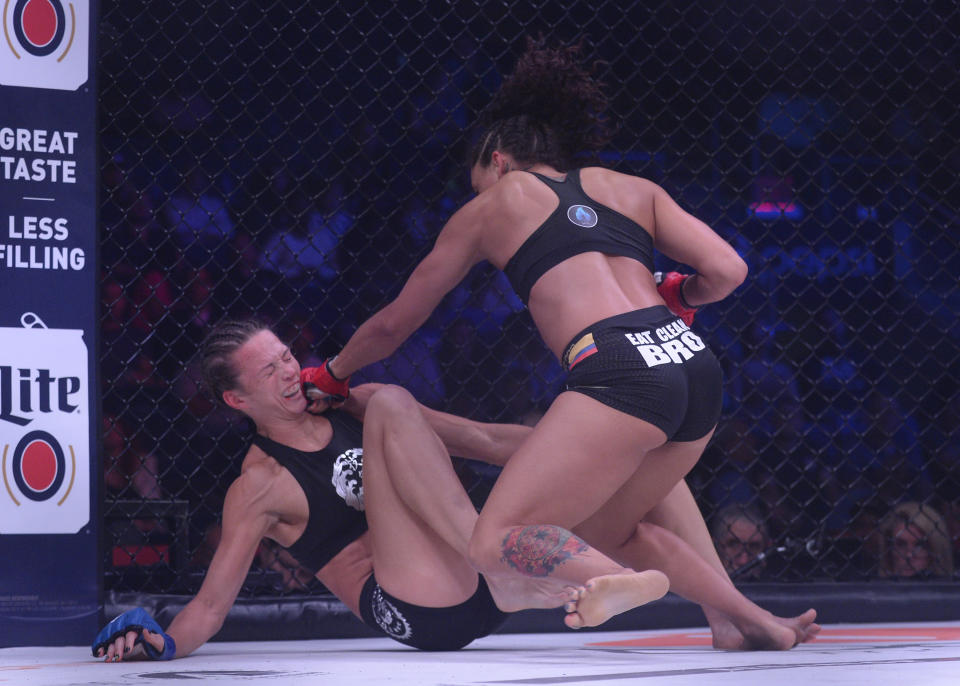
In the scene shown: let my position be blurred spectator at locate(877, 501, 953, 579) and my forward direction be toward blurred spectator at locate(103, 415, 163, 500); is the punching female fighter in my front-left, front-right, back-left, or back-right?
front-left

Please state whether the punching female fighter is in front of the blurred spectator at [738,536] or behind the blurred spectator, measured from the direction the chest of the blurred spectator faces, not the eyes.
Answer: in front

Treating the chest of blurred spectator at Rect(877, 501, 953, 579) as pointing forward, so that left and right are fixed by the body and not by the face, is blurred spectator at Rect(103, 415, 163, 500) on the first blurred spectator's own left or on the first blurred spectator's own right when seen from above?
on the first blurred spectator's own right

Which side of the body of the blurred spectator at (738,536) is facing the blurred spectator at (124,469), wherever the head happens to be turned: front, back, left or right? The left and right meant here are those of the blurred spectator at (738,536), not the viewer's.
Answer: right

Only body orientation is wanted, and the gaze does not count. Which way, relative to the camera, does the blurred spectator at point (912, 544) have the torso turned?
toward the camera

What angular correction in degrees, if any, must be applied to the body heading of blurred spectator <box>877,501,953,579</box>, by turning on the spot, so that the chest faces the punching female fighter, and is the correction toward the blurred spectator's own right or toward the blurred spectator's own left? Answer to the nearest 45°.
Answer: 0° — they already face them

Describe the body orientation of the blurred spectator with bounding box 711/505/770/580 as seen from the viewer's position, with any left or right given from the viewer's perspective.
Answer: facing the viewer

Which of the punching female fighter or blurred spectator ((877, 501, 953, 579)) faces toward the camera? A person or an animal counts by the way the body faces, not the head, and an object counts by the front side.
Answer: the blurred spectator

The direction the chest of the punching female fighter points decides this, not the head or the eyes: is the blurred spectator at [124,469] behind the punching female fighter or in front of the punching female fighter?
in front

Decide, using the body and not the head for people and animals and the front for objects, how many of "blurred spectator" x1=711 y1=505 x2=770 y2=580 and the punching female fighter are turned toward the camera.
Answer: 1
